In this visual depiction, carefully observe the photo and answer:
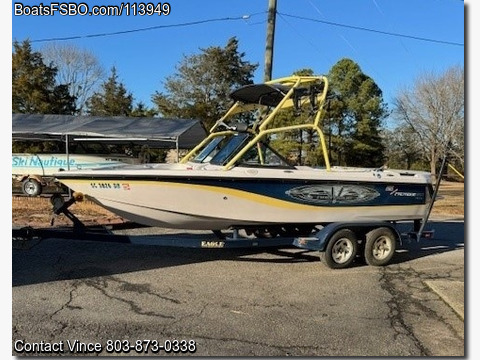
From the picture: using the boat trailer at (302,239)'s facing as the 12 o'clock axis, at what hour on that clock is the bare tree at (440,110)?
The bare tree is roughly at 4 o'clock from the boat trailer.

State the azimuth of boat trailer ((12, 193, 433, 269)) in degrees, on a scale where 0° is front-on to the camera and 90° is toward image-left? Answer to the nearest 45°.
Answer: approximately 90°

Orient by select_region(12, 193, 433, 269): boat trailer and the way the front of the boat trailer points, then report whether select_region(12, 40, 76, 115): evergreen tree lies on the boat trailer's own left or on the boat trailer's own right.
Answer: on the boat trailer's own right

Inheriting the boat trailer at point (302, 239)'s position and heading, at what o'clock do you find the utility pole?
The utility pole is roughly at 3 o'clock from the boat trailer.

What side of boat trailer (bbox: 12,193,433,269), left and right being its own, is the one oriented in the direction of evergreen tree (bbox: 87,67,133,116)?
right

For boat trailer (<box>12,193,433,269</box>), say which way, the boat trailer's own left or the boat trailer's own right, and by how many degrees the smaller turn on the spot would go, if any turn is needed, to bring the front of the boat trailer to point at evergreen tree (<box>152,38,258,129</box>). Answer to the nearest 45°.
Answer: approximately 90° to the boat trailer's own right

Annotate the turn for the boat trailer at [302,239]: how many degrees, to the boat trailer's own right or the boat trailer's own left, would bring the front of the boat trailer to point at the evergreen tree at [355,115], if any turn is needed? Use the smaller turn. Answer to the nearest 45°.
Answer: approximately 90° to the boat trailer's own right
